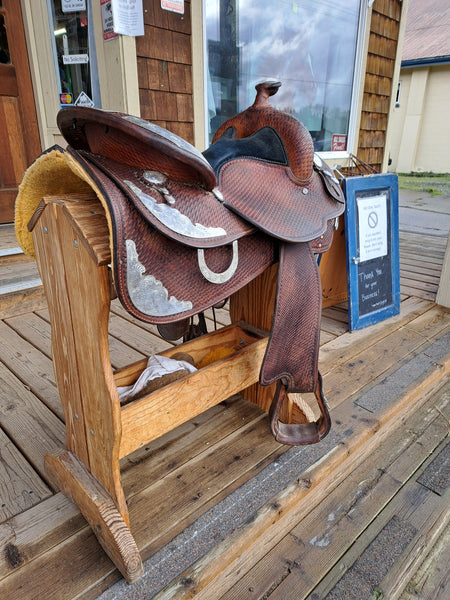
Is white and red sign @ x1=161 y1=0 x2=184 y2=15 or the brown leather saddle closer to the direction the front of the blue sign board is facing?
the brown leather saddle

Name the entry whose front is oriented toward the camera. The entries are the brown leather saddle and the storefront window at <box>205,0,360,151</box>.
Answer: the storefront window

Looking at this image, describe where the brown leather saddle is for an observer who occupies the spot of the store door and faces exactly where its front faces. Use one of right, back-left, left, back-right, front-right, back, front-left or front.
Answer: front

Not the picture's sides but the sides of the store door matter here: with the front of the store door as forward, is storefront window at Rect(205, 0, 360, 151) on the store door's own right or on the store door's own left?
on the store door's own left

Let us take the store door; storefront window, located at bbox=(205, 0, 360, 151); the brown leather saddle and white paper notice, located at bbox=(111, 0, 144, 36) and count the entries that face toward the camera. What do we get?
3

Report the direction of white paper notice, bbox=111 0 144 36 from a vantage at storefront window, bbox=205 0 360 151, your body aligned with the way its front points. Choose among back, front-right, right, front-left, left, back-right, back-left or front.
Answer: front-right

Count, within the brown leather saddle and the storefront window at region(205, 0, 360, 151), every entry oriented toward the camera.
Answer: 1

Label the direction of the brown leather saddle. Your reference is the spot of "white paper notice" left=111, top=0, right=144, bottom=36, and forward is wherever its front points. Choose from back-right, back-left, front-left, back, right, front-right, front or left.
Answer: front

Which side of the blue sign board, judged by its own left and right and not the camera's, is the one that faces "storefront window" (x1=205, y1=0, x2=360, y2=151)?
back

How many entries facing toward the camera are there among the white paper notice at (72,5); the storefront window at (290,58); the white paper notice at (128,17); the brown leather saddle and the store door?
4

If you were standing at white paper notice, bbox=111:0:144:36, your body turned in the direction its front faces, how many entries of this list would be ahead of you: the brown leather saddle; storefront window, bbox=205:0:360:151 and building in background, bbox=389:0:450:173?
1

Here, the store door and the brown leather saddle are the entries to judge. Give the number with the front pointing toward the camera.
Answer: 1

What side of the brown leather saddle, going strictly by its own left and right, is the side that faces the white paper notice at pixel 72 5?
left

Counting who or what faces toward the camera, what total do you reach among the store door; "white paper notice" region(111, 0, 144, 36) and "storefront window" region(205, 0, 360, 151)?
3

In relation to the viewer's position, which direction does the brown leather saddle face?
facing away from the viewer and to the right of the viewer

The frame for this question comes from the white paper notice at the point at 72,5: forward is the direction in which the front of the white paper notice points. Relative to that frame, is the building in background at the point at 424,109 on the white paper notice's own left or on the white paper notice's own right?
on the white paper notice's own left

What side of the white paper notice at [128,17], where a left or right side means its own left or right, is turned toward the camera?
front

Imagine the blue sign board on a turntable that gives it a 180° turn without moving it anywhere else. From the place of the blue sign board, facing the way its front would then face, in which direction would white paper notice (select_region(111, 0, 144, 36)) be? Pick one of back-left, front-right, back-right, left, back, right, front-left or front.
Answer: front-left

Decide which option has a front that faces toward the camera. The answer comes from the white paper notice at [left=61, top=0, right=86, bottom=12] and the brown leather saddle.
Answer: the white paper notice

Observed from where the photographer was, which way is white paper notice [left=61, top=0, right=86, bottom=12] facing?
facing the viewer
